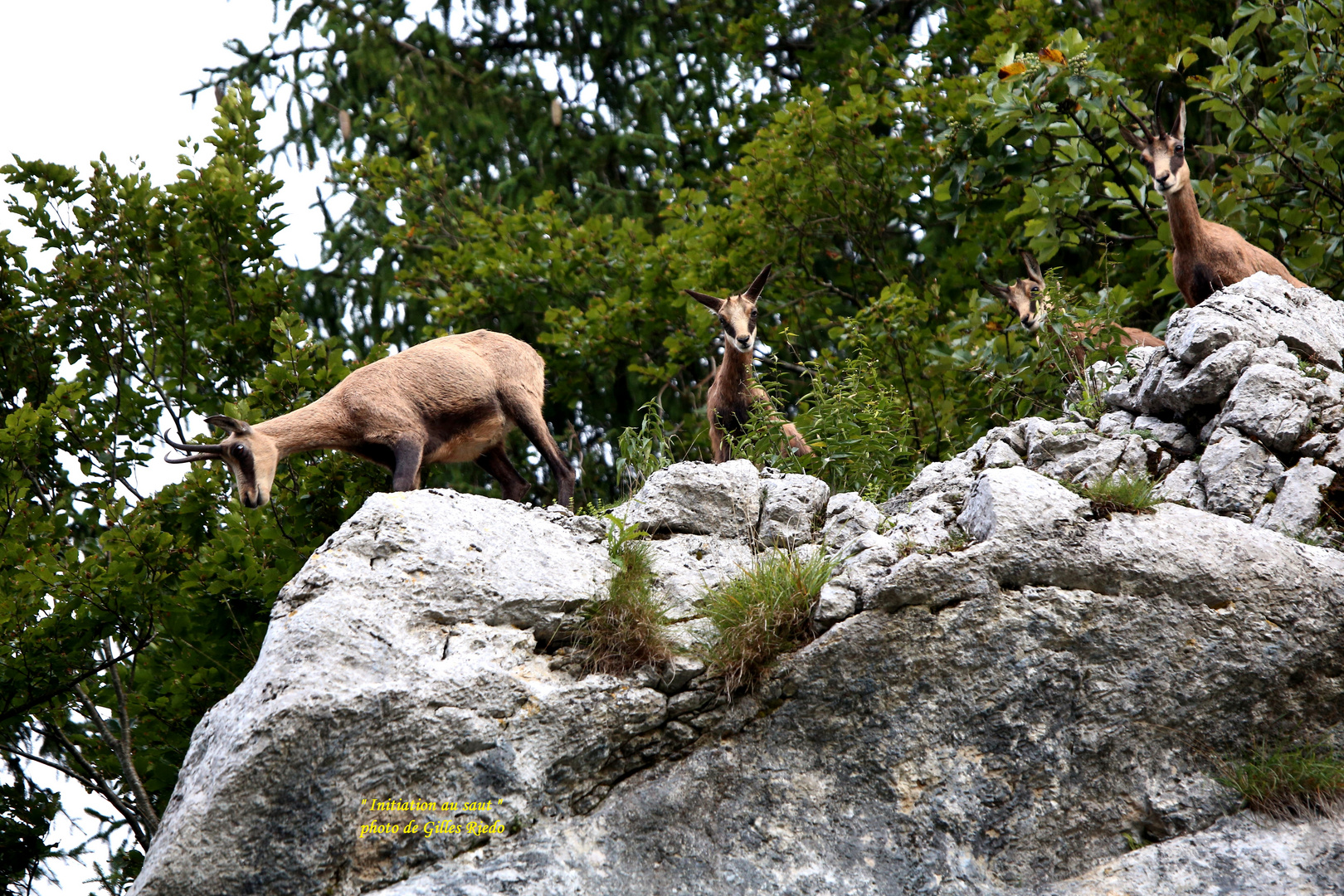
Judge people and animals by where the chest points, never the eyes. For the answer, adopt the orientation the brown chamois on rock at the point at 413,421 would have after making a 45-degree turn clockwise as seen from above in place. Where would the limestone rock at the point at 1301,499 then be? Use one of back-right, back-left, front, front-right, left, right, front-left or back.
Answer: back

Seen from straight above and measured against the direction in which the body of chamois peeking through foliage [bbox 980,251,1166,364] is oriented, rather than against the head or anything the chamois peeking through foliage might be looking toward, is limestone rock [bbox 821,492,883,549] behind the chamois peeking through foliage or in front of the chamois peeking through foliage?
in front

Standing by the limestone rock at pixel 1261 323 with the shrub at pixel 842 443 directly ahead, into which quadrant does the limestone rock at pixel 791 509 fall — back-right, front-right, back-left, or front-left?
front-left

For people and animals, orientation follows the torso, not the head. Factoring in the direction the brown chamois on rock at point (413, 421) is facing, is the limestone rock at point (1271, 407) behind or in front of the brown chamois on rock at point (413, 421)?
behind

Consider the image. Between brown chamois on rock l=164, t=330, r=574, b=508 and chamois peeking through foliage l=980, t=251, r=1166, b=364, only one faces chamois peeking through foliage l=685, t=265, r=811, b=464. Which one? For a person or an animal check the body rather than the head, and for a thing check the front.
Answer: chamois peeking through foliage l=980, t=251, r=1166, b=364

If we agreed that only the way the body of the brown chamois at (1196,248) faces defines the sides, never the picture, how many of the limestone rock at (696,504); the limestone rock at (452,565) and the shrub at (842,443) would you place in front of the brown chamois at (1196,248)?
3

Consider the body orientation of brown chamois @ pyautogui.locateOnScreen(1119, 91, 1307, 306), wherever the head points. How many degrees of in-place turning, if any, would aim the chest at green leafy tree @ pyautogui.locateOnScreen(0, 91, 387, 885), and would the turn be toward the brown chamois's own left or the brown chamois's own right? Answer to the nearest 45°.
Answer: approximately 45° to the brown chamois's own right

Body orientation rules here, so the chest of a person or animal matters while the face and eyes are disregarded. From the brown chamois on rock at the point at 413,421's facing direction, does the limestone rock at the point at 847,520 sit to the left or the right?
on its left

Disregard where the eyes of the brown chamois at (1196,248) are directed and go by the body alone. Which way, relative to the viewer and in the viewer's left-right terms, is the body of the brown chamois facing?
facing the viewer and to the left of the viewer

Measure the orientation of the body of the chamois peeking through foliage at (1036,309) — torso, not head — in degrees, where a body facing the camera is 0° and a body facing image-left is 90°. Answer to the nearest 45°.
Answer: approximately 45°

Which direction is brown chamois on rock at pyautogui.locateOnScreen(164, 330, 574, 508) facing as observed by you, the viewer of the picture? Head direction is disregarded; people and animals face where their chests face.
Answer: facing to the left of the viewer

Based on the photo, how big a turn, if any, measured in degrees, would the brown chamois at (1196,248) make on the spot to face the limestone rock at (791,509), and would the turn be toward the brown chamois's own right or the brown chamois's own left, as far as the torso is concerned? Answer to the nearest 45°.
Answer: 0° — it already faces it

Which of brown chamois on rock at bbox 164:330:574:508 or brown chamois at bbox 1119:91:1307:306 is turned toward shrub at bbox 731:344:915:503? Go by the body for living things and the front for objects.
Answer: the brown chamois at bbox 1119:91:1307:306

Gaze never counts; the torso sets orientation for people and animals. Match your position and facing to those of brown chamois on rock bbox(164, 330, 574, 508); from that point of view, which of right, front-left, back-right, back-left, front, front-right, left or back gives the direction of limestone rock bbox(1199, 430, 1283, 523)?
back-left

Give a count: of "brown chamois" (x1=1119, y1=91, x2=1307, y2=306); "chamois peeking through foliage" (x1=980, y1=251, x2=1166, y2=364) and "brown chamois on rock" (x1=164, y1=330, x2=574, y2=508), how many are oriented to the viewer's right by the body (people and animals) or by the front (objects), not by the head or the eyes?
0

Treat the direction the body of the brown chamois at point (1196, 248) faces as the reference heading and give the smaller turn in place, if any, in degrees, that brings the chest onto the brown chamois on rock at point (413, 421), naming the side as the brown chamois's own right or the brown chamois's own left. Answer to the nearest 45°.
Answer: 0° — it already faces it
